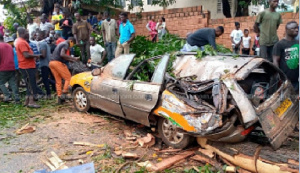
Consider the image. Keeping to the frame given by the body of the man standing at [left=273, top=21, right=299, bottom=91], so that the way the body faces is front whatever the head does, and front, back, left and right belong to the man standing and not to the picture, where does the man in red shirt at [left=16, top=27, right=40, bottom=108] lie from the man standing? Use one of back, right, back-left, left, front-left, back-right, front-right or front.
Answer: back-right

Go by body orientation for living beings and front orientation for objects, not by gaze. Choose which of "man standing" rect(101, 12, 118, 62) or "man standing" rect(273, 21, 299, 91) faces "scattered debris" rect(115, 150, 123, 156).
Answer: "man standing" rect(101, 12, 118, 62)

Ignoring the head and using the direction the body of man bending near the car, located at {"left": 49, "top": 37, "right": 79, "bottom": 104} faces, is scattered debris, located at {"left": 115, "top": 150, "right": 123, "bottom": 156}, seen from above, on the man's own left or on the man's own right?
on the man's own right

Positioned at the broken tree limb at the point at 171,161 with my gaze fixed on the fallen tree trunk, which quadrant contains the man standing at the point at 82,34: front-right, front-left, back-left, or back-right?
back-left

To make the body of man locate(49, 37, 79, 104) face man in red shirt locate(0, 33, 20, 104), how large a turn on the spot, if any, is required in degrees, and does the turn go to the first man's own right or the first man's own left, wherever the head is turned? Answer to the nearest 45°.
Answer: approximately 180°

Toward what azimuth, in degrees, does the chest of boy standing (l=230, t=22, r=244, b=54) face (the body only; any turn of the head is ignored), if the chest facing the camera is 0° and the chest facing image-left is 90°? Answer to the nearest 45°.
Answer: approximately 0°

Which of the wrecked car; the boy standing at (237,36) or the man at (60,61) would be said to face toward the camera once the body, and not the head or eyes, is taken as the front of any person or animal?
the boy standing

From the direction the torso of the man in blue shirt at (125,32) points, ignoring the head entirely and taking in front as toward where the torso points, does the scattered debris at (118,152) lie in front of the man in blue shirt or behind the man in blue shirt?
in front

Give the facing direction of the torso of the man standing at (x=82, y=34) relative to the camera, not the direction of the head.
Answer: toward the camera

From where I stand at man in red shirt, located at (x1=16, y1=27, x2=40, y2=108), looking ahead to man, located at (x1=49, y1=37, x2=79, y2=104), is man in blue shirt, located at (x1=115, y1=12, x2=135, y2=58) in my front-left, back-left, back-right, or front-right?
front-left

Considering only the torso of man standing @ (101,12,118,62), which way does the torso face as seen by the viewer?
toward the camera

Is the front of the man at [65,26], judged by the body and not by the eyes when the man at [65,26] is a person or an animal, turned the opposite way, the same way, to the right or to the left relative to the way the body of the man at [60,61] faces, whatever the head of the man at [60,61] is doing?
to the right

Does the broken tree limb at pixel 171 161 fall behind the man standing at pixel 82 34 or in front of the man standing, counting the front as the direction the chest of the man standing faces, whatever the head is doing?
in front

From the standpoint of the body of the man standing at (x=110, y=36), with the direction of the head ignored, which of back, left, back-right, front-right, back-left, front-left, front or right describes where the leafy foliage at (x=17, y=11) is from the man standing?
back-right
